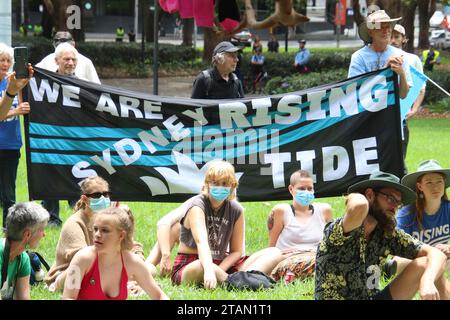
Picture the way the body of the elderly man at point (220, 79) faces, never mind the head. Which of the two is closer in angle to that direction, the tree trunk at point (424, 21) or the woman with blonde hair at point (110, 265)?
the woman with blonde hair

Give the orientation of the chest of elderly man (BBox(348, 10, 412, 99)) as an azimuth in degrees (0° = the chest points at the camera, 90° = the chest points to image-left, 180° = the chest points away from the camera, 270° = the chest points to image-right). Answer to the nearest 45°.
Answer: approximately 315°

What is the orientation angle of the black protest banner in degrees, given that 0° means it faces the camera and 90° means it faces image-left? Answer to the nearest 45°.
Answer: approximately 0°

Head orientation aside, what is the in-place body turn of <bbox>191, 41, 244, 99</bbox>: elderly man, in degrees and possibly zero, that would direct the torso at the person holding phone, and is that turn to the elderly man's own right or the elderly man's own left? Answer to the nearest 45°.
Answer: approximately 135° to the elderly man's own right

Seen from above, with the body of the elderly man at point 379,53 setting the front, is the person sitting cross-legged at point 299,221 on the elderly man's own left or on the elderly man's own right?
on the elderly man's own right

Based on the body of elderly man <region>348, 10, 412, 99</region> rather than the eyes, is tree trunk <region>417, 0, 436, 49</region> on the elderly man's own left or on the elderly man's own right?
on the elderly man's own left

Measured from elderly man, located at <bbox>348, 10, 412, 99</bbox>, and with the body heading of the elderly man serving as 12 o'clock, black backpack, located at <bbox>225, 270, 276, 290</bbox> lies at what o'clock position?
The black backpack is roughly at 2 o'clock from the elderly man.
